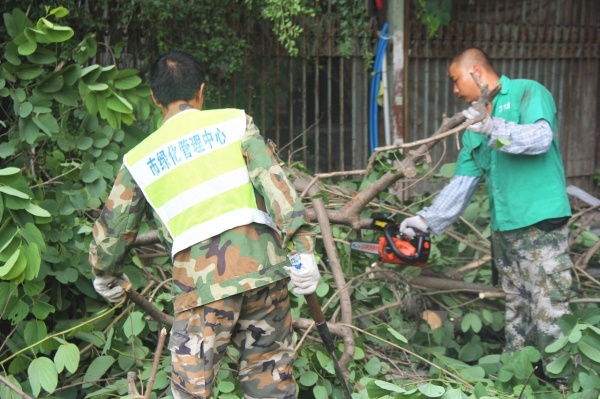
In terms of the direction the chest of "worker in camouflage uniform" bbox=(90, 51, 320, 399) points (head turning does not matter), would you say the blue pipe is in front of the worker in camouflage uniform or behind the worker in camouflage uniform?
in front

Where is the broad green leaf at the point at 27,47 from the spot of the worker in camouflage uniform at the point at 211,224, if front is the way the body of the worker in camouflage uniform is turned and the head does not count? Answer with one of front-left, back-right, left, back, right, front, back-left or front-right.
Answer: front-left

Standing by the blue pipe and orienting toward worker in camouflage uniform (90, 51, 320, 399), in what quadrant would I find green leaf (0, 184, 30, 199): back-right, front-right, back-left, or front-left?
front-right

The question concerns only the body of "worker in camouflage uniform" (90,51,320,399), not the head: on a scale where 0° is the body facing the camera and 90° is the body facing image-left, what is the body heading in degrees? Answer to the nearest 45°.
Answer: approximately 180°

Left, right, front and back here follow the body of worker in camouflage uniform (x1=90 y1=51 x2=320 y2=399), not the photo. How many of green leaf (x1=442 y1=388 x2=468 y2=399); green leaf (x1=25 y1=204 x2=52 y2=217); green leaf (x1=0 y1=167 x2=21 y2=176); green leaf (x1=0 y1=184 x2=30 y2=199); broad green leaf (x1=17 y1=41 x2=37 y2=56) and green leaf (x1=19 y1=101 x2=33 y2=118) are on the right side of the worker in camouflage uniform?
1

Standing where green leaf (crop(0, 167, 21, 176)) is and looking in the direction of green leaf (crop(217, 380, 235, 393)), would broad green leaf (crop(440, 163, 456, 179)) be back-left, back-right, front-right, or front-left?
front-left

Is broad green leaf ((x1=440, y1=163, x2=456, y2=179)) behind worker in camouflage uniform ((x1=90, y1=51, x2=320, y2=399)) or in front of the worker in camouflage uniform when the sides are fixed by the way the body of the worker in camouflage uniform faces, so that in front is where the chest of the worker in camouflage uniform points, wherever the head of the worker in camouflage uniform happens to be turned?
in front

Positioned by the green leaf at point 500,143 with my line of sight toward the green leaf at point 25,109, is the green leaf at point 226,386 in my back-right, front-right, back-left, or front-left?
front-left

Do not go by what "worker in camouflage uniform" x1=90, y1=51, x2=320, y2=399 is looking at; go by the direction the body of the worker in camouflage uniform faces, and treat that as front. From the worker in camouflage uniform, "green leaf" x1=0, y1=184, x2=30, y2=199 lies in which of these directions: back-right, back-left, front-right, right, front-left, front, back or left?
front-left

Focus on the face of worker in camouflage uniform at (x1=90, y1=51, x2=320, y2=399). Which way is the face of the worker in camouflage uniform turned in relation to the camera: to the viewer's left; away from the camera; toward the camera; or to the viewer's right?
away from the camera

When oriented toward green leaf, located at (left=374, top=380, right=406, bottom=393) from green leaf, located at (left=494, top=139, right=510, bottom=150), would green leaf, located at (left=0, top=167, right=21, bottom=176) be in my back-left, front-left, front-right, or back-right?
front-right

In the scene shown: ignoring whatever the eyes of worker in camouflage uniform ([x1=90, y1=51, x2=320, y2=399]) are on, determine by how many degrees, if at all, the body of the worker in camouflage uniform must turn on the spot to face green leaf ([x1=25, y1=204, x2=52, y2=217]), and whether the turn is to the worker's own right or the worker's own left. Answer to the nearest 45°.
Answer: approximately 45° to the worker's own left
